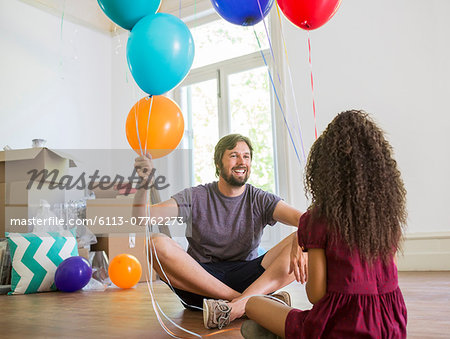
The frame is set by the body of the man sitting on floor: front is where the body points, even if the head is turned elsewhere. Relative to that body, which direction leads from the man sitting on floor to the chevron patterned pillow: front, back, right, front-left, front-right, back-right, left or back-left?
back-right

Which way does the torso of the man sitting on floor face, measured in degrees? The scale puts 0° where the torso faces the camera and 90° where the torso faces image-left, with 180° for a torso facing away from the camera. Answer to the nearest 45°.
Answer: approximately 0°

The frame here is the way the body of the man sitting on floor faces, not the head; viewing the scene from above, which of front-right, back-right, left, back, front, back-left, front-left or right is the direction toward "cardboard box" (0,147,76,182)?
back-right

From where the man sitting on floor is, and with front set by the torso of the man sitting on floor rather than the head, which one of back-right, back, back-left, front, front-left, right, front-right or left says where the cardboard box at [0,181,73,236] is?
back-right

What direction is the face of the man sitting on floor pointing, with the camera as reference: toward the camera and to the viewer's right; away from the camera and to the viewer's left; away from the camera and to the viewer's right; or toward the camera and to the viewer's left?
toward the camera and to the viewer's right

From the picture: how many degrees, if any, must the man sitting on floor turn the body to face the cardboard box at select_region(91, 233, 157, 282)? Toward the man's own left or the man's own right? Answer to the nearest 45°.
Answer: approximately 135° to the man's own right

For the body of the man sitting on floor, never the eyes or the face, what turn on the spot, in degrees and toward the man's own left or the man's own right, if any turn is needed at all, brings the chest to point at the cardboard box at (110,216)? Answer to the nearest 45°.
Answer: approximately 135° to the man's own right

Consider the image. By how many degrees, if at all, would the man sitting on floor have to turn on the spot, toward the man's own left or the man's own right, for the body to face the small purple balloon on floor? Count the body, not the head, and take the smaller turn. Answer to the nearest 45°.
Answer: approximately 135° to the man's own right
